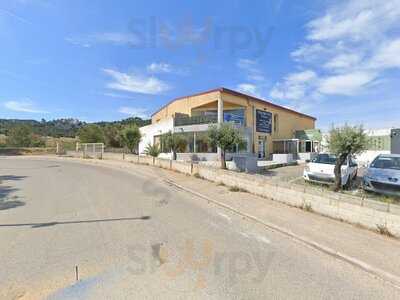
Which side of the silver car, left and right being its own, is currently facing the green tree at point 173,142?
right

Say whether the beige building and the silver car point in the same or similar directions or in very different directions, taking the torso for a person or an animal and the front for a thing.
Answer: same or similar directions

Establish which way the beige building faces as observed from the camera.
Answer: facing the viewer and to the left of the viewer

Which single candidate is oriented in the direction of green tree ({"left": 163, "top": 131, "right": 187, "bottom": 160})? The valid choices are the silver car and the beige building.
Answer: the beige building

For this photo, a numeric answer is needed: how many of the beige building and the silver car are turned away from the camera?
0

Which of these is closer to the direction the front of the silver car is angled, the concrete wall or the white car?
the concrete wall

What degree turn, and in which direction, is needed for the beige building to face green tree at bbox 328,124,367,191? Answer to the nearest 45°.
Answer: approximately 45° to its left

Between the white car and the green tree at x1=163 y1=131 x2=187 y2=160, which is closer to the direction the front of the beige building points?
the green tree

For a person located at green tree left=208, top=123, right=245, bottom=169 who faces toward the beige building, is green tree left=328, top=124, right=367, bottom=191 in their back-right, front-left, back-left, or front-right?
back-right

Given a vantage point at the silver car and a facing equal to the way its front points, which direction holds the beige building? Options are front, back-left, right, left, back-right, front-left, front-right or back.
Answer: back-right

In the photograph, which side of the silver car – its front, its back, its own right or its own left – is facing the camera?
front
